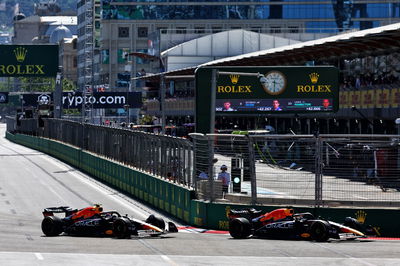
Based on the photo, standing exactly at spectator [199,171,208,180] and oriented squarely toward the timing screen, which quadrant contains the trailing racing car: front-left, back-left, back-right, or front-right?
back-left

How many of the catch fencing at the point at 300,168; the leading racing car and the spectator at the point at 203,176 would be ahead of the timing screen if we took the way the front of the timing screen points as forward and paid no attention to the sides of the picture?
3

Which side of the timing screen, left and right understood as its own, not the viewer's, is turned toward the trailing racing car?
front

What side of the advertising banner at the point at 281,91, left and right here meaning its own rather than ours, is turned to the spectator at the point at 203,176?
front

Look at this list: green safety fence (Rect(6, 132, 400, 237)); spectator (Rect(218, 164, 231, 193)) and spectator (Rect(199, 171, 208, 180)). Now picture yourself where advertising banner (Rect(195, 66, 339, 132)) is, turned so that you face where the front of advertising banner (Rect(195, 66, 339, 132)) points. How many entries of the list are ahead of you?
3

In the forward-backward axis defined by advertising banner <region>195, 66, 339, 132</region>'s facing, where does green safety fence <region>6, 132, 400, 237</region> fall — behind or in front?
in front

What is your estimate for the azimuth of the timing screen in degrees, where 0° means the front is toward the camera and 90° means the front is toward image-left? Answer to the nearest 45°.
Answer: approximately 0°

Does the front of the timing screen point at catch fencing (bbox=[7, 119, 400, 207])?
yes

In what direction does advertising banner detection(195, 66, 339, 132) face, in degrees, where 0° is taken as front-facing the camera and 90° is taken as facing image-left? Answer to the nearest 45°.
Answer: approximately 0°

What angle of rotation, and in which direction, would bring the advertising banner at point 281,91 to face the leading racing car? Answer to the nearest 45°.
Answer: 0° — it already faces it

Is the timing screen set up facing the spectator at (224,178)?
yes
